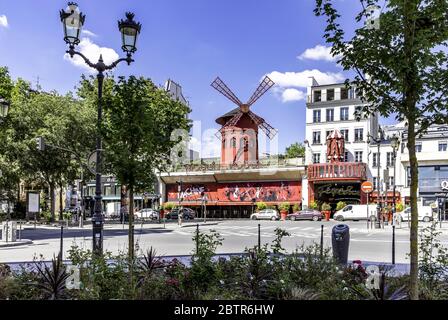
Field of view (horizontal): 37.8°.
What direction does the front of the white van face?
to the viewer's left

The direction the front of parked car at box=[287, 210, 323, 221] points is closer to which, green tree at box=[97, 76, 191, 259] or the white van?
the green tree

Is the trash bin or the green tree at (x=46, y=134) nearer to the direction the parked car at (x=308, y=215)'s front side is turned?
the green tree

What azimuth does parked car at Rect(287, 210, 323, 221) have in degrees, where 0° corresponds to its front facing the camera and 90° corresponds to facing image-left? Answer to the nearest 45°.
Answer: approximately 90°

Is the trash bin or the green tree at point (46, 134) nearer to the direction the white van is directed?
the green tree

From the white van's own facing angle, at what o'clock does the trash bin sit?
The trash bin is roughly at 9 o'clock from the white van.

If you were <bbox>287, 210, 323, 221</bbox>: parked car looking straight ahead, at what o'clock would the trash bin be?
The trash bin is roughly at 9 o'clock from the parked car.

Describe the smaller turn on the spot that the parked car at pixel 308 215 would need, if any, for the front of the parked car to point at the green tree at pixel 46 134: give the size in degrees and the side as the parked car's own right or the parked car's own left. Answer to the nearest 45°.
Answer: approximately 45° to the parked car's own left

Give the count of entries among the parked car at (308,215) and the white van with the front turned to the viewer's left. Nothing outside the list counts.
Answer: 2

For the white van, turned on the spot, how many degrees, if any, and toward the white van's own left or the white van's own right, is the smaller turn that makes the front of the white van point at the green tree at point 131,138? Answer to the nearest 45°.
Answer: approximately 90° to the white van's own left

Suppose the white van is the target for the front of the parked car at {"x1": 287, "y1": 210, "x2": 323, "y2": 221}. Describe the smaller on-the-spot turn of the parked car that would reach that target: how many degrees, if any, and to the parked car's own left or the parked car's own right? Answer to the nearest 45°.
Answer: approximately 180°
